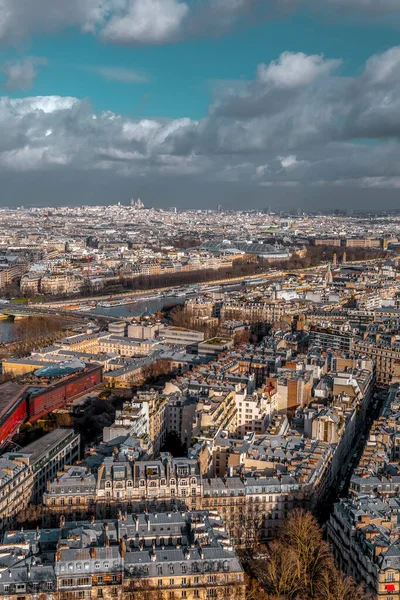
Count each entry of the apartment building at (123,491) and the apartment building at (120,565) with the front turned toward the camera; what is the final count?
2

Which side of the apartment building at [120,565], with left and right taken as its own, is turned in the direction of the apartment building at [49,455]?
back

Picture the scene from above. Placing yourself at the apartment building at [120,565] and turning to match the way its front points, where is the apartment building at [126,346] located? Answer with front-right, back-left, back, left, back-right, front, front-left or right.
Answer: back

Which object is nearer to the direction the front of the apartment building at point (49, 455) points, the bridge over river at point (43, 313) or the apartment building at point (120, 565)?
the apartment building

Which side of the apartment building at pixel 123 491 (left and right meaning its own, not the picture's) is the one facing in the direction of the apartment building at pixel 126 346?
back

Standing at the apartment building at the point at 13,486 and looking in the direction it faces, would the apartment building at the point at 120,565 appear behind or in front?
in front

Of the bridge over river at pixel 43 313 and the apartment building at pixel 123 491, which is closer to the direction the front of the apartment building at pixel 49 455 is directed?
the apartment building

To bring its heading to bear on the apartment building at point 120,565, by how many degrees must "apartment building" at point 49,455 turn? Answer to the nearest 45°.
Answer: approximately 45° to its right

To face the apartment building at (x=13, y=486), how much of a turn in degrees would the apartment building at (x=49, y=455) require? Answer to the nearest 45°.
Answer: approximately 45° to its right

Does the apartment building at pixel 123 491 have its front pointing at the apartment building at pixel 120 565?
yes
